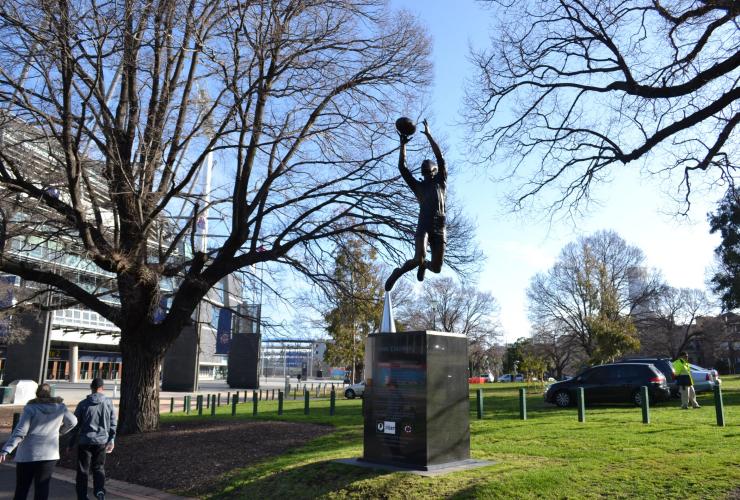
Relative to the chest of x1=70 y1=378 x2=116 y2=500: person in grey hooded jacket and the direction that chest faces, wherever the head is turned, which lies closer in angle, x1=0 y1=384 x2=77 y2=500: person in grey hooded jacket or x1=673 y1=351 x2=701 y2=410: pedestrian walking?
the pedestrian walking

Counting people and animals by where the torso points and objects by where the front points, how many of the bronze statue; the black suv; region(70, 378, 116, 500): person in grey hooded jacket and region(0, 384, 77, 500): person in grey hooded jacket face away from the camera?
2

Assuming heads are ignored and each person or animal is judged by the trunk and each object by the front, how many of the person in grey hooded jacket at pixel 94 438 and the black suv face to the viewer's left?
1

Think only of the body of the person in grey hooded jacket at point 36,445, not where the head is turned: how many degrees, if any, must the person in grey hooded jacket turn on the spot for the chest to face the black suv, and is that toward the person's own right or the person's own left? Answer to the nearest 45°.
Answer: approximately 90° to the person's own right

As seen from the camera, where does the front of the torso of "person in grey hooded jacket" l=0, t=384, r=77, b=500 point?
away from the camera

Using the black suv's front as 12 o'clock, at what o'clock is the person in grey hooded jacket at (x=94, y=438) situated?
The person in grey hooded jacket is roughly at 10 o'clock from the black suv.

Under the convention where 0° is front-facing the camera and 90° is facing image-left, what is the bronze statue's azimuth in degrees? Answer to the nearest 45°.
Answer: approximately 315°

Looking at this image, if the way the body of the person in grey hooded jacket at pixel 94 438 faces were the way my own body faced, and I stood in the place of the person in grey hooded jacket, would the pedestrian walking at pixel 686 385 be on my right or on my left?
on my right

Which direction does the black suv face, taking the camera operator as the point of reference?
facing to the left of the viewer

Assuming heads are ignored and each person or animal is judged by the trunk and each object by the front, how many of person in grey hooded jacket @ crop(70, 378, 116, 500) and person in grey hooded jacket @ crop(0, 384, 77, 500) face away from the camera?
2

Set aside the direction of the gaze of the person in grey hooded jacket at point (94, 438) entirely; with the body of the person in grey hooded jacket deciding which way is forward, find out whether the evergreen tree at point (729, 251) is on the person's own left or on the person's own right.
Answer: on the person's own right

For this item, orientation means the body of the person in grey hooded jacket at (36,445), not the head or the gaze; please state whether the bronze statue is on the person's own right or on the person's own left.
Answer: on the person's own right
